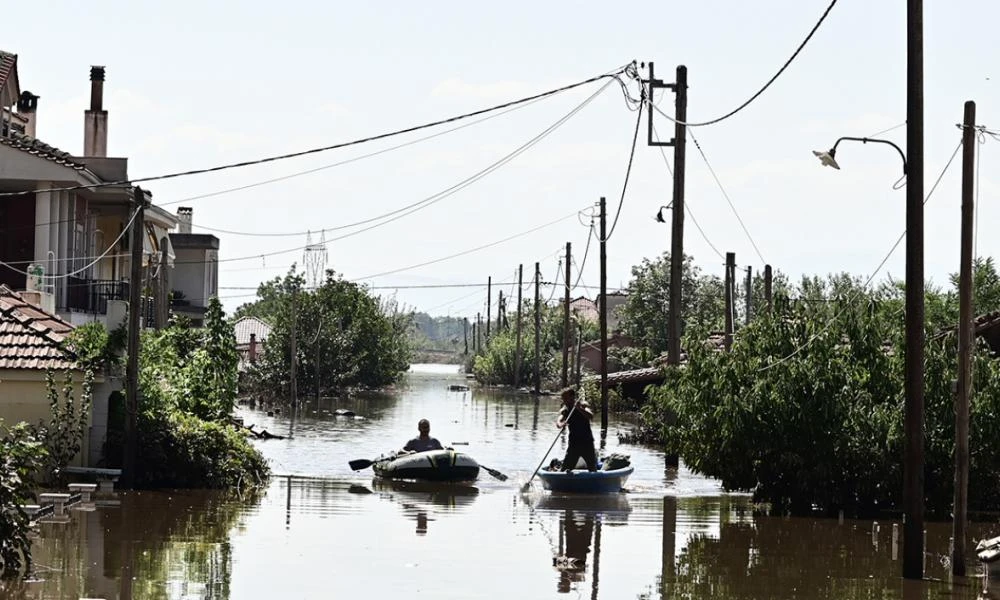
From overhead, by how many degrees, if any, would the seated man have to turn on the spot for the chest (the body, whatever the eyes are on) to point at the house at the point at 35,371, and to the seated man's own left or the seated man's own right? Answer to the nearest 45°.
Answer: approximately 45° to the seated man's own right

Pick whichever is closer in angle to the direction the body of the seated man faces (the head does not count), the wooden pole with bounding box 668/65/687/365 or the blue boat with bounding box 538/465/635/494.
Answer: the blue boat

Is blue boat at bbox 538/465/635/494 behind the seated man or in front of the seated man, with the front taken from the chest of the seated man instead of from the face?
in front

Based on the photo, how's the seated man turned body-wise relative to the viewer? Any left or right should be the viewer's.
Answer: facing the viewer

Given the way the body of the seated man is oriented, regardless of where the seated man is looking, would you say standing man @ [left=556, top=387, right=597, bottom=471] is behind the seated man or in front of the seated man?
in front

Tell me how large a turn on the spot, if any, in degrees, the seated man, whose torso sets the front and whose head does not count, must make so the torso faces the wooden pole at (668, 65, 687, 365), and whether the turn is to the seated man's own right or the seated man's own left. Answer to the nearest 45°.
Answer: approximately 90° to the seated man's own left

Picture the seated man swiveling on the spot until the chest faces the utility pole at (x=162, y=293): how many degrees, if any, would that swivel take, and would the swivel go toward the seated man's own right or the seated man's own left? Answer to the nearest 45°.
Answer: approximately 135° to the seated man's own right

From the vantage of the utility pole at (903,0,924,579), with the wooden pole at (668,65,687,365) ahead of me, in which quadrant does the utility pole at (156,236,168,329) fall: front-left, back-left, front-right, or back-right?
front-left

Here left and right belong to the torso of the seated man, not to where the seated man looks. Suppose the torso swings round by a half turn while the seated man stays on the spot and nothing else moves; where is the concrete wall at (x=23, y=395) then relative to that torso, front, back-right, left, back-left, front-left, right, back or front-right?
back-left
